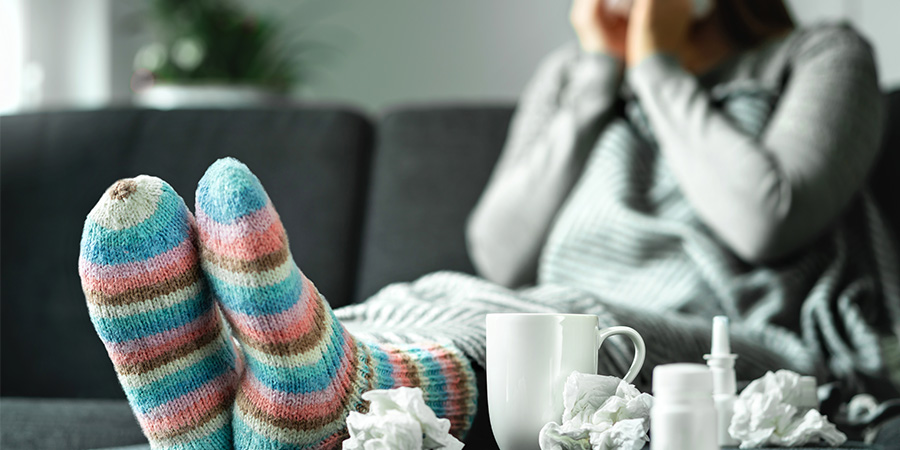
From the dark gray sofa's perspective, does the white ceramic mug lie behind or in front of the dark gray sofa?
in front

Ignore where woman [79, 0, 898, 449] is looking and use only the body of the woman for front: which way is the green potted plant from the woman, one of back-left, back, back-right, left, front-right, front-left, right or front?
right

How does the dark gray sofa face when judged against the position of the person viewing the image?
facing the viewer

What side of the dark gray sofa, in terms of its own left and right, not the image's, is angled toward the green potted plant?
back

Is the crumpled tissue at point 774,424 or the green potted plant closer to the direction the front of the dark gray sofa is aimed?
the crumpled tissue
